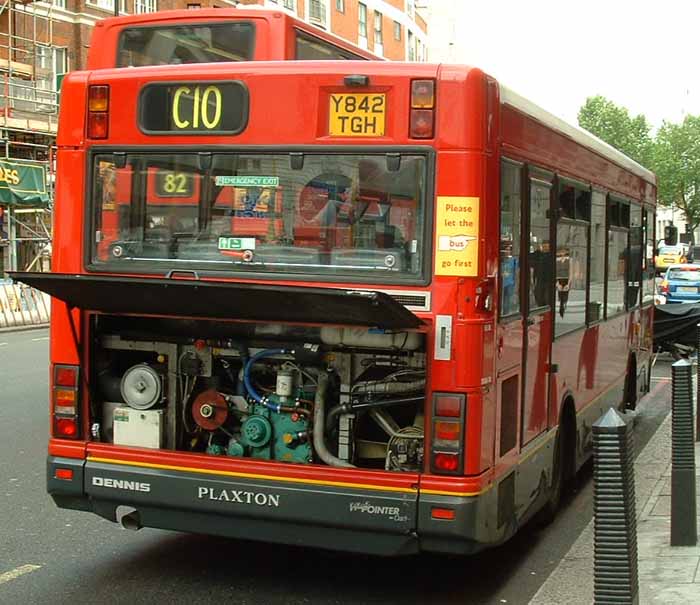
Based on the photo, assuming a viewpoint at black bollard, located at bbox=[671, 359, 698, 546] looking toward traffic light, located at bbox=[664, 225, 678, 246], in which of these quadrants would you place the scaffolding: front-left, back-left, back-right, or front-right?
front-left

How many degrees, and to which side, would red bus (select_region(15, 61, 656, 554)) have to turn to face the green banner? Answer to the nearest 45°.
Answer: approximately 45° to its left

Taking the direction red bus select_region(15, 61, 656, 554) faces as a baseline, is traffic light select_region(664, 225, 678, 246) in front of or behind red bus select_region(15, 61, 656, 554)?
in front

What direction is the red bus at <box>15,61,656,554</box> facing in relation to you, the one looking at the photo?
facing away from the viewer and to the right of the viewer

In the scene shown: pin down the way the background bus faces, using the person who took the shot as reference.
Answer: facing away from the viewer and to the right of the viewer

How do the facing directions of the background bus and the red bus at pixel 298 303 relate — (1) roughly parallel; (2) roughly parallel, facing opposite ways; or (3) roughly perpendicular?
roughly parallel

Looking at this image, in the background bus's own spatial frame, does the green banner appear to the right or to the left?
on its left

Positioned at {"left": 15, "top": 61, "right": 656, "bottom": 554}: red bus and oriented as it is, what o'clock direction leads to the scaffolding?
The scaffolding is roughly at 10 o'clock from the red bus.

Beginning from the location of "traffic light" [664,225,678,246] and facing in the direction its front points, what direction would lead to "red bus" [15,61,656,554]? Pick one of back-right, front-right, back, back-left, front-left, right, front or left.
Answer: front

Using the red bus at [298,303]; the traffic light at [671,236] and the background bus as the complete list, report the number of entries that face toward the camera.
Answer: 1

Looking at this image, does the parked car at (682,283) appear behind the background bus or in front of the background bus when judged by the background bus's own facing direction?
in front

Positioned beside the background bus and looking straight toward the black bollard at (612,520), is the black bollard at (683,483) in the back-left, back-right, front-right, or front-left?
front-left

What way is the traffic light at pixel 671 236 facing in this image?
toward the camera

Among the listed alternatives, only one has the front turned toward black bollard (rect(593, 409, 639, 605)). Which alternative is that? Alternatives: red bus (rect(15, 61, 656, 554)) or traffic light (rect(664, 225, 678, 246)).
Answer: the traffic light
